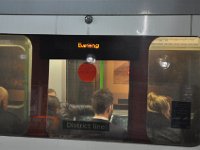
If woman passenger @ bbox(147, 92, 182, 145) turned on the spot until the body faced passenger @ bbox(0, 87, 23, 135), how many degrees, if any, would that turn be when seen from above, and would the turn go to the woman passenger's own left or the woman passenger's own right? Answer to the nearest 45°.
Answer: approximately 135° to the woman passenger's own left

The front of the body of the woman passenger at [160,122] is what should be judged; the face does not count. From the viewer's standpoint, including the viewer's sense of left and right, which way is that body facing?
facing away from the viewer and to the right of the viewer

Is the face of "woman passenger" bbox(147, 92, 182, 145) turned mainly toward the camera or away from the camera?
away from the camera

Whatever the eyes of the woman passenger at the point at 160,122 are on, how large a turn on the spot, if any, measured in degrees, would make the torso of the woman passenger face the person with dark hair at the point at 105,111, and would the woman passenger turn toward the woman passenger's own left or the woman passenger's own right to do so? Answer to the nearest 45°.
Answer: approximately 135° to the woman passenger's own left

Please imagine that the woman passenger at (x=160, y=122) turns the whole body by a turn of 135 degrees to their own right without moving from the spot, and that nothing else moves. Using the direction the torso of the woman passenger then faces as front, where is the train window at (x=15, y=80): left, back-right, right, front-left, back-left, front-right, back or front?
right
